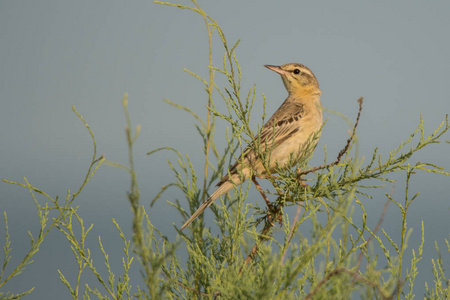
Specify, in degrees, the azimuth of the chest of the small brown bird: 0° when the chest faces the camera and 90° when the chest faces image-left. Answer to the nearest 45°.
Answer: approximately 270°
